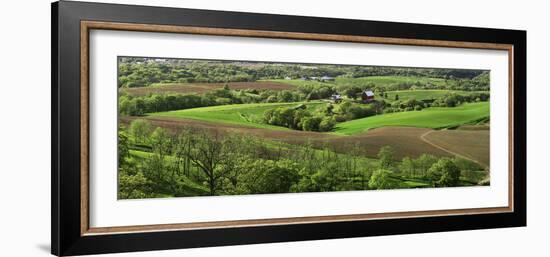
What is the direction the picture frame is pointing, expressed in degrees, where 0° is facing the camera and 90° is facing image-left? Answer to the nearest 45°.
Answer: approximately 315°
